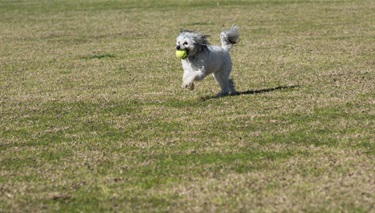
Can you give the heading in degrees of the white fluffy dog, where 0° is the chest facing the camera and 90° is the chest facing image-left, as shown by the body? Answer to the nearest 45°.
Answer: approximately 45°
